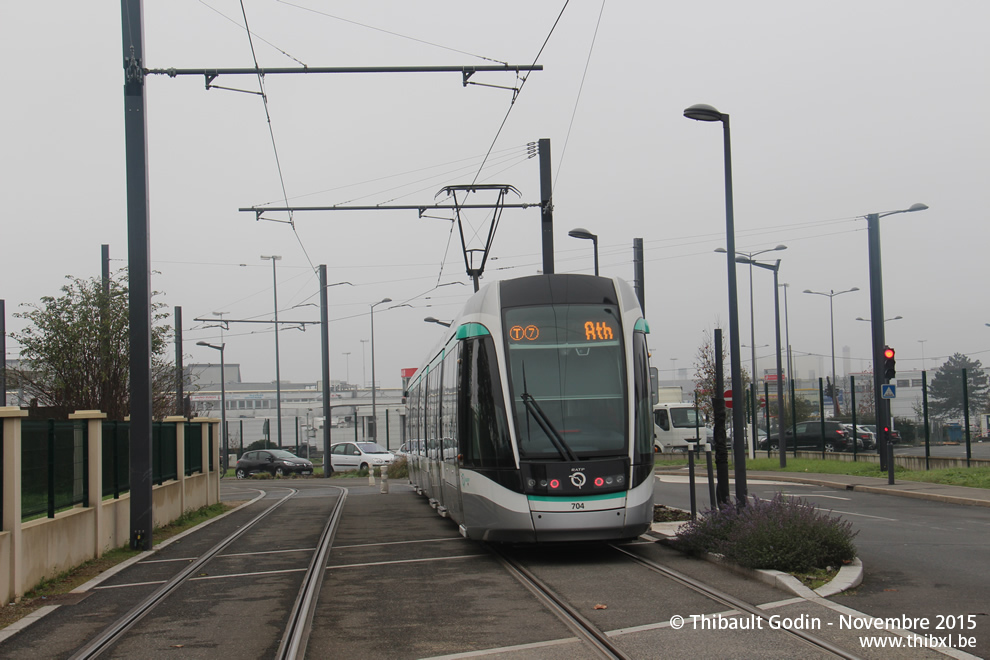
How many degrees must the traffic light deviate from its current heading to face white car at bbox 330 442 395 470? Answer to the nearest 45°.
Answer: approximately 135° to its right

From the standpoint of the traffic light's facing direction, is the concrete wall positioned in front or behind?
in front

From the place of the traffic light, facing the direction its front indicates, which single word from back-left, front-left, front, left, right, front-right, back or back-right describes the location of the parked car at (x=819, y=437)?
back

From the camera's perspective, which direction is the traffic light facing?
toward the camera

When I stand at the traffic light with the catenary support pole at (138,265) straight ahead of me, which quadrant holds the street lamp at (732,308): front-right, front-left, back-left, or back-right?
front-left

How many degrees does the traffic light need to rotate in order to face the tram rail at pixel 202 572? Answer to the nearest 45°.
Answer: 0° — it already faces it

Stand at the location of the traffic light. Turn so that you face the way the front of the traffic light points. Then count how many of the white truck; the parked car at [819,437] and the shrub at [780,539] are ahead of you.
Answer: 1

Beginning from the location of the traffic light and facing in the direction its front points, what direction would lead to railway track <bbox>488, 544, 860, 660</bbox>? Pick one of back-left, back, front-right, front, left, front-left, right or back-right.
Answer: front

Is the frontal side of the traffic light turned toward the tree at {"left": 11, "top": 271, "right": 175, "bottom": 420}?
no

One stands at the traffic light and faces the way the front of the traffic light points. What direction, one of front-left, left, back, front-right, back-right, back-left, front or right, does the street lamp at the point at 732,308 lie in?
front

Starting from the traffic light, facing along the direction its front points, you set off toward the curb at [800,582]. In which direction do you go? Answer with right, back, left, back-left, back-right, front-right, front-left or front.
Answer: front

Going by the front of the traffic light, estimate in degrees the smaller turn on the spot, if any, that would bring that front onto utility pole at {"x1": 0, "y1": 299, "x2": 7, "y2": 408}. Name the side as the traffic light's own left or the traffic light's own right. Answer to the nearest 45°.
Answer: approximately 90° to the traffic light's own right

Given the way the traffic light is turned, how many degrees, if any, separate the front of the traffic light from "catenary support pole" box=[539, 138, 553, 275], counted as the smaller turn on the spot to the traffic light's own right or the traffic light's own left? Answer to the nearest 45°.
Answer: approximately 45° to the traffic light's own right

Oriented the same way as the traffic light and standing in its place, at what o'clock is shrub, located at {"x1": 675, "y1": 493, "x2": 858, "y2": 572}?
The shrub is roughly at 12 o'clock from the traffic light.

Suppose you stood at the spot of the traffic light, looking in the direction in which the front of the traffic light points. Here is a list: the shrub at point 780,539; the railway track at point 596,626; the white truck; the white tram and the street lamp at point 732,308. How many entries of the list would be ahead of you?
4
